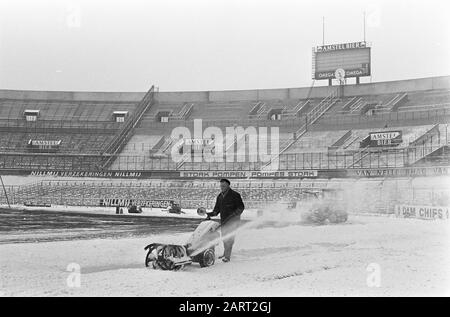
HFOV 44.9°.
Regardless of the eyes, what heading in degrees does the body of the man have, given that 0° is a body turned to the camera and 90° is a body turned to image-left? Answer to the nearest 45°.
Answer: approximately 45°
